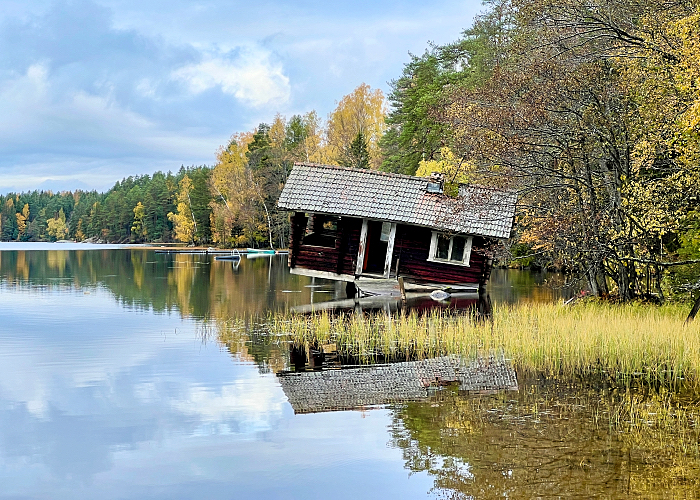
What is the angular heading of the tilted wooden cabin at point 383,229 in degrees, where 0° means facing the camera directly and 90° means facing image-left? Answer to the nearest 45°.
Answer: approximately 0°

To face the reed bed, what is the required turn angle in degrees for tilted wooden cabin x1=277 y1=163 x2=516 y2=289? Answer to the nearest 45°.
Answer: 0° — it already faces it

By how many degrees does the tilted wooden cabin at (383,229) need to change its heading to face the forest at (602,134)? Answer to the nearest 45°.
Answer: approximately 45° to its left
